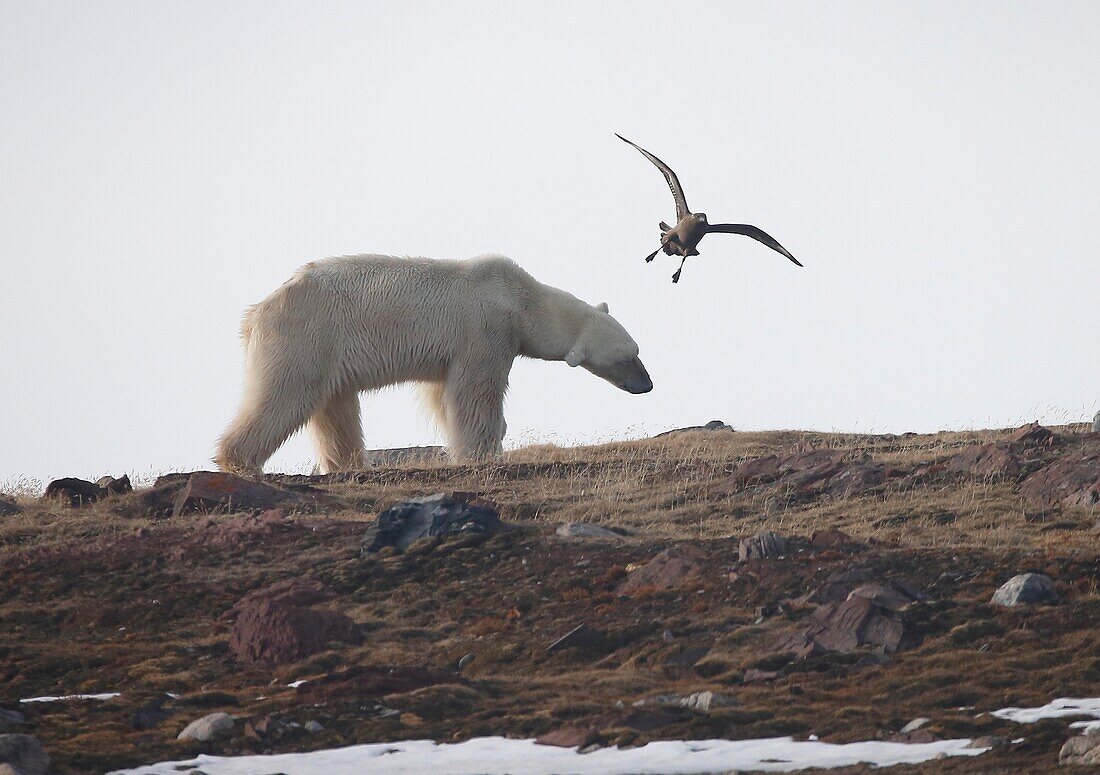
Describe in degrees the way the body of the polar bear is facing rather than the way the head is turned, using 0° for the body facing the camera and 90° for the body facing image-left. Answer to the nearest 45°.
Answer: approximately 270°

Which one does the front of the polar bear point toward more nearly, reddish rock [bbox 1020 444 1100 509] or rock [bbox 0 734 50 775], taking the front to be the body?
the reddish rock

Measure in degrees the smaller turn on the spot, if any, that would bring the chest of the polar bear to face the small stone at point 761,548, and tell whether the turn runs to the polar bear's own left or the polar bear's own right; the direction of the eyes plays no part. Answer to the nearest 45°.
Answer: approximately 90° to the polar bear's own right

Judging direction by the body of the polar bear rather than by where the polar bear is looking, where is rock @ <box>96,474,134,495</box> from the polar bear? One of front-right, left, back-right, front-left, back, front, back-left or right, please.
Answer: back-right

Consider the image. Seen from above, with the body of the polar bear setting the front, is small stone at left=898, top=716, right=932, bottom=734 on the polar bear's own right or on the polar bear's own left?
on the polar bear's own right

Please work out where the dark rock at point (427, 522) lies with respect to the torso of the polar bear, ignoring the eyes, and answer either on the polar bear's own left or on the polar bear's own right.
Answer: on the polar bear's own right

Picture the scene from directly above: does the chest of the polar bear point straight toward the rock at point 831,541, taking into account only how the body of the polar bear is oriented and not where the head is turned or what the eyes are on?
no

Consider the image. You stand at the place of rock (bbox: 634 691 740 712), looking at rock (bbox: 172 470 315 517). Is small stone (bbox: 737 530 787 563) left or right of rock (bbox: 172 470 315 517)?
right

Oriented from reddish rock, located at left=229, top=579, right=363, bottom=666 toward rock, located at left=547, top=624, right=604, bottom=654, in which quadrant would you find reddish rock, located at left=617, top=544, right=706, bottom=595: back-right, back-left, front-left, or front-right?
front-left

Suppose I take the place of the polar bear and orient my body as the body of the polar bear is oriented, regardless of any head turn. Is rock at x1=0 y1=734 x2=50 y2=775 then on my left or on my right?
on my right

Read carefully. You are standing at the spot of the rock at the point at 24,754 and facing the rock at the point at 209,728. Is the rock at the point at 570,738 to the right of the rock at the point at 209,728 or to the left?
right

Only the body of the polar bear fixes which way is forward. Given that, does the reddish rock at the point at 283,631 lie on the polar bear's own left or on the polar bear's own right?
on the polar bear's own right

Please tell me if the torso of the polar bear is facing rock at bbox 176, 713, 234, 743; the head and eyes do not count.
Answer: no

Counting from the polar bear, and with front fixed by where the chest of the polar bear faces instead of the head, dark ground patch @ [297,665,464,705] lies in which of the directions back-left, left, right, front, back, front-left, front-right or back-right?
right

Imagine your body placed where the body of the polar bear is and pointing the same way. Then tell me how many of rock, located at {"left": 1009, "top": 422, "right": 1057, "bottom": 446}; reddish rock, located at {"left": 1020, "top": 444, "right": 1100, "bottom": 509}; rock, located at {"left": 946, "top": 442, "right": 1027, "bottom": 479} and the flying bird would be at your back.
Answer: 0

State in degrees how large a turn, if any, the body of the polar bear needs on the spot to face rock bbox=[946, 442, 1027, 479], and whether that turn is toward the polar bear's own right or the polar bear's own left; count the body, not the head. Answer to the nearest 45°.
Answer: approximately 45° to the polar bear's own right

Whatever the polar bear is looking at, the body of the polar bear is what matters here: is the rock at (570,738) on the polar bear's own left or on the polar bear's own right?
on the polar bear's own right

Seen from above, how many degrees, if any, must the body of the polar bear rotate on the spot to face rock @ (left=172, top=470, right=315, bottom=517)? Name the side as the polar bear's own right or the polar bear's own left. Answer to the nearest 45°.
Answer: approximately 90° to the polar bear's own right
